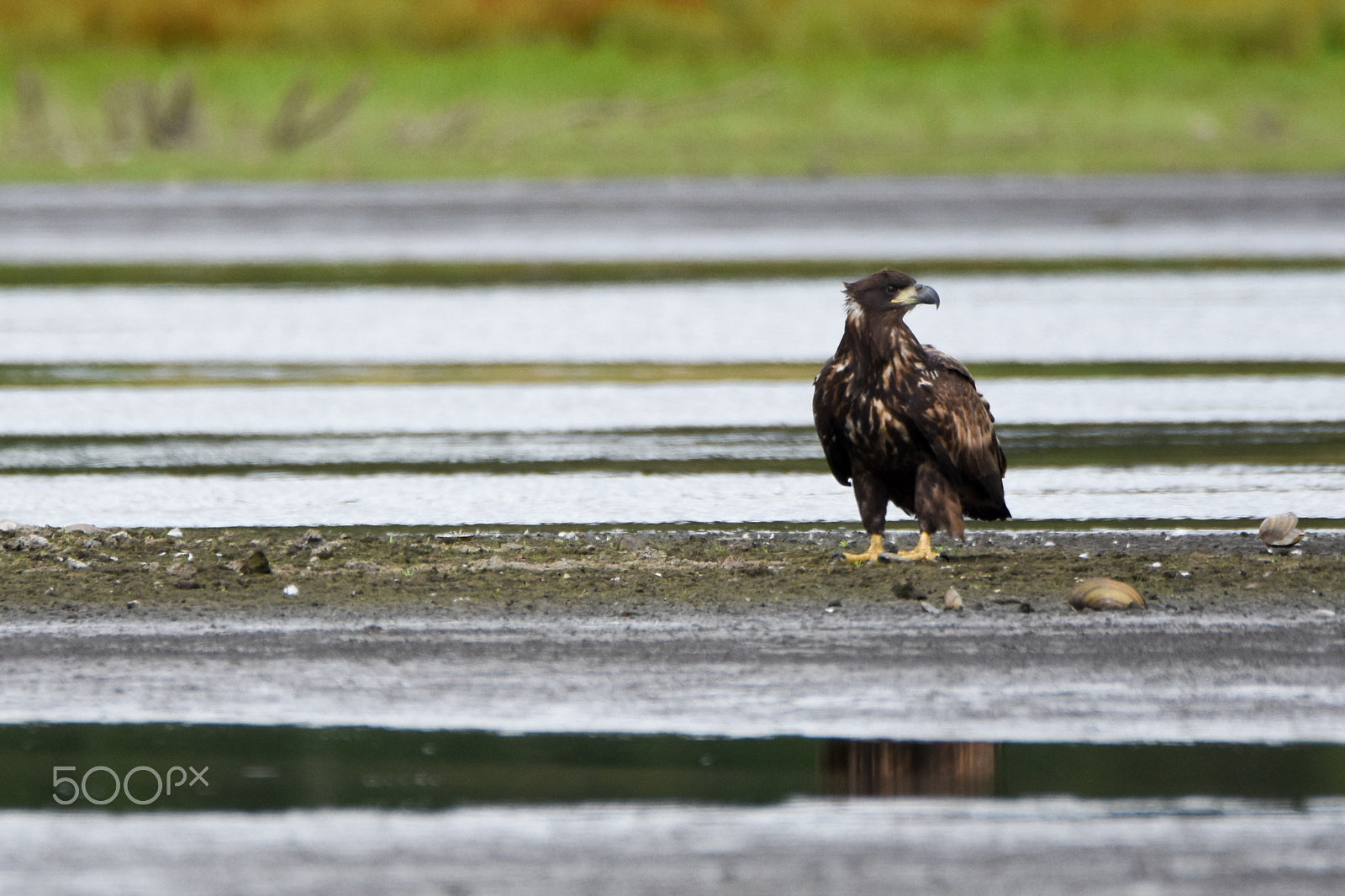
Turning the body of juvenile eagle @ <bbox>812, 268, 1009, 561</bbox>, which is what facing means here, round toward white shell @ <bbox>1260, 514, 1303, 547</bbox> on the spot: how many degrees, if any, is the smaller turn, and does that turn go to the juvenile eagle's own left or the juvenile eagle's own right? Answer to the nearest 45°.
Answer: approximately 135° to the juvenile eagle's own left

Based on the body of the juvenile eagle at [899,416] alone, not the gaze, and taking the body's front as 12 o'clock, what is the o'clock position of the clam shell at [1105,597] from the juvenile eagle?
The clam shell is roughly at 9 o'clock from the juvenile eagle.

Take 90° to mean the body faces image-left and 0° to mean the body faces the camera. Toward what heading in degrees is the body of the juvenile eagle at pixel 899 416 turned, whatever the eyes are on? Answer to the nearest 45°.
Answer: approximately 45°
